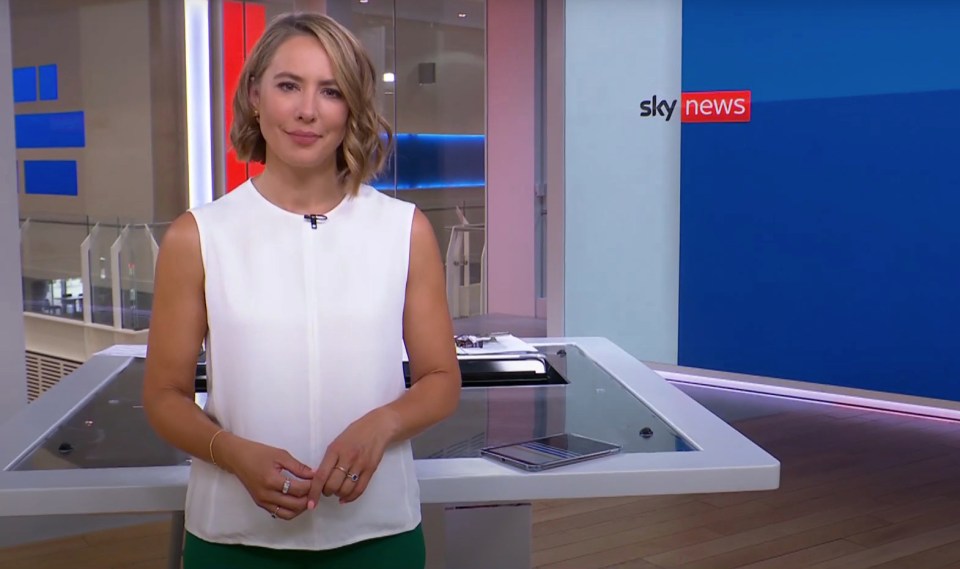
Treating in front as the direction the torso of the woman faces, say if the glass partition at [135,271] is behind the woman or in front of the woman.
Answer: behind

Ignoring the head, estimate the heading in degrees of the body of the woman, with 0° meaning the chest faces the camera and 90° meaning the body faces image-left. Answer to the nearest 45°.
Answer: approximately 0°

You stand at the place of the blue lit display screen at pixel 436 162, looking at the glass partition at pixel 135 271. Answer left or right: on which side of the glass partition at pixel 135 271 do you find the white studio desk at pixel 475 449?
left

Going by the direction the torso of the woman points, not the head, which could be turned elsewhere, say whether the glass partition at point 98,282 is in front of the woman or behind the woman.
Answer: behind

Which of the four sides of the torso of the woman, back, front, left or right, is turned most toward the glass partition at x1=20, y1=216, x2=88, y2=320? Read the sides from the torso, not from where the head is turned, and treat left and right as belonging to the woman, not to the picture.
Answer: back

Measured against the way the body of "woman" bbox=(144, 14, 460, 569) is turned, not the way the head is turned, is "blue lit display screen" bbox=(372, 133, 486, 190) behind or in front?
behind
